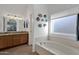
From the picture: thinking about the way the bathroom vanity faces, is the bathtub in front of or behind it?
in front

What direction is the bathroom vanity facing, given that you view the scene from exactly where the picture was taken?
facing the viewer and to the right of the viewer
